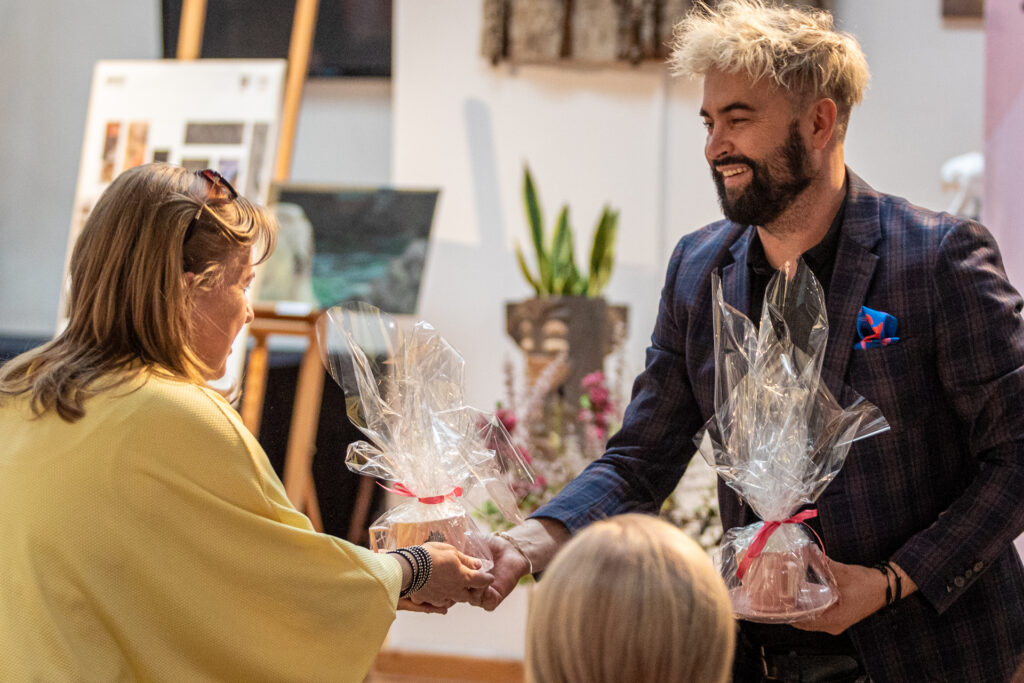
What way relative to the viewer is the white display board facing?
toward the camera

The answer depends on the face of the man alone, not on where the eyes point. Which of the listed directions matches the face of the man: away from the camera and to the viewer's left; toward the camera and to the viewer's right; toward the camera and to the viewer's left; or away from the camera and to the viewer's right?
toward the camera and to the viewer's left

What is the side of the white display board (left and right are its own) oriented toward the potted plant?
left

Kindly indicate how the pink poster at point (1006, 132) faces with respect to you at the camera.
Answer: facing the viewer

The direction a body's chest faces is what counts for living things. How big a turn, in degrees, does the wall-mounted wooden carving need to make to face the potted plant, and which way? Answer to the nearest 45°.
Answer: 0° — it already faces it

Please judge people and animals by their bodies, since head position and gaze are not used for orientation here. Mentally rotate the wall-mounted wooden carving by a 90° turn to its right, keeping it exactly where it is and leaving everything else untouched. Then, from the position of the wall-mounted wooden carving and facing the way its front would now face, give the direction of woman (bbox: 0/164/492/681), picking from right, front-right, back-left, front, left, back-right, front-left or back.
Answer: left

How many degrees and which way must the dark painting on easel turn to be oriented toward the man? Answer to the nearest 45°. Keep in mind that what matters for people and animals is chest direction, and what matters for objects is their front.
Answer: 0° — it already faces them

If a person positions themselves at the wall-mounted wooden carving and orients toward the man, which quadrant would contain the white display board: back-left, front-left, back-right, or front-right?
front-right

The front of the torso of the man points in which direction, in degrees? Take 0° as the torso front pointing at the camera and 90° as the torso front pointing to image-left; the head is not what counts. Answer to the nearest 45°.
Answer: approximately 45°

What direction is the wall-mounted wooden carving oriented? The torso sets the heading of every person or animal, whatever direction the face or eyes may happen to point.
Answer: toward the camera

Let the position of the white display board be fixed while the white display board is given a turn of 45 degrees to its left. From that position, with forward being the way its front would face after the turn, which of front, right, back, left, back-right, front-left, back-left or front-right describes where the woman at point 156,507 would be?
front-right

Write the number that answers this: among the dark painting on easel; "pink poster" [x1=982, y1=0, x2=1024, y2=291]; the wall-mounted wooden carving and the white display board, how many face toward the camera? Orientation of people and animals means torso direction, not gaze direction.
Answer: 4

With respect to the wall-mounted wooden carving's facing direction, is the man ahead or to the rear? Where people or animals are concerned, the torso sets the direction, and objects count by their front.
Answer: ahead
